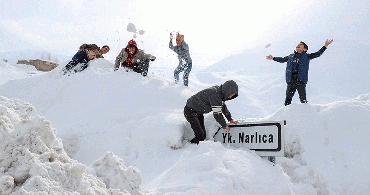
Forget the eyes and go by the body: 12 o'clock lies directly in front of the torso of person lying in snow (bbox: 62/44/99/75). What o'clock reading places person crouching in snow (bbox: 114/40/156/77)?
The person crouching in snow is roughly at 1 o'clock from the person lying in snow.

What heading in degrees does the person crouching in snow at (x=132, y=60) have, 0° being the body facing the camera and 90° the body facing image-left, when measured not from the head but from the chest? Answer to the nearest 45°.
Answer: approximately 0°

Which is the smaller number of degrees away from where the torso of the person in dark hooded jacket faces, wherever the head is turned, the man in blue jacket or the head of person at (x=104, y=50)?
the man in blue jacket

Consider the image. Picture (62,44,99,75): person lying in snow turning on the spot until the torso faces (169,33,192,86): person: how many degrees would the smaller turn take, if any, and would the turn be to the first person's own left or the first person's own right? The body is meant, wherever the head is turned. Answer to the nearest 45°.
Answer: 0° — they already face them

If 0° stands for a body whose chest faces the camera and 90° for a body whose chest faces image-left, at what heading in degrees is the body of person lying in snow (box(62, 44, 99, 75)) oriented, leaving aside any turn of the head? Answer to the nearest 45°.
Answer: approximately 270°

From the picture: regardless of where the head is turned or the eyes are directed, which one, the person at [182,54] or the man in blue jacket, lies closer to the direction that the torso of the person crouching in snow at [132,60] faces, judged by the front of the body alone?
the man in blue jacket

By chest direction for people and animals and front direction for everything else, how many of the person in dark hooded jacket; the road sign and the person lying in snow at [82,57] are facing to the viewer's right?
2

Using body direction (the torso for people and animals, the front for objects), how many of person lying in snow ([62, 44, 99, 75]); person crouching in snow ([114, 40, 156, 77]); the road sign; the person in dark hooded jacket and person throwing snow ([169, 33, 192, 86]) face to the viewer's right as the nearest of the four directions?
2

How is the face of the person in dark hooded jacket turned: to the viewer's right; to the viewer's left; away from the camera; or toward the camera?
to the viewer's right

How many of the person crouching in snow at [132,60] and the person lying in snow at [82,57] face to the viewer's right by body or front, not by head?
1

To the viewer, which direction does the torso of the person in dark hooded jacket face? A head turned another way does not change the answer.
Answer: to the viewer's right

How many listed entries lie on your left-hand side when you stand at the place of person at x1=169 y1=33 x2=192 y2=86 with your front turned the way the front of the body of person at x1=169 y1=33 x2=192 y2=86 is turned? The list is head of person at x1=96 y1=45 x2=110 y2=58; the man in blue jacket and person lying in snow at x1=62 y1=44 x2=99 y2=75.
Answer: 1

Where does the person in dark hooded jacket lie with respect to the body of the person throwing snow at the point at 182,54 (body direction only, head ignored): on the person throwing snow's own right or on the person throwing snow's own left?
on the person throwing snow's own left

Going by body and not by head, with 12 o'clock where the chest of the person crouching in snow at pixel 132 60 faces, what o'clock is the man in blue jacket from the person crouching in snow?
The man in blue jacket is roughly at 10 o'clock from the person crouching in snow.

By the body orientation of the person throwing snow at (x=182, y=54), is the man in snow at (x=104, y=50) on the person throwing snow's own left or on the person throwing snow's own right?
on the person throwing snow's own right

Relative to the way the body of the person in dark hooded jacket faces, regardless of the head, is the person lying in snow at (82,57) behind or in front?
behind
